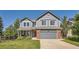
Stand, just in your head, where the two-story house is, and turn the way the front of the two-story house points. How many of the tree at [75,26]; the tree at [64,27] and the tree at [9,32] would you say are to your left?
2

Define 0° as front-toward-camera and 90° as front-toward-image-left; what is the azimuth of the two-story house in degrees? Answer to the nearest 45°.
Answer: approximately 0°

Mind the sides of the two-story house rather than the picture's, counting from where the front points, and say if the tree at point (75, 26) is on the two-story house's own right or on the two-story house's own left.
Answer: on the two-story house's own left

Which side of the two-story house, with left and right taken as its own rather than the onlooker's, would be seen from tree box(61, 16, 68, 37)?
left

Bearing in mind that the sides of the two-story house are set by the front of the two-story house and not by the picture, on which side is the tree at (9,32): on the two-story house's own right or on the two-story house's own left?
on the two-story house's own right
